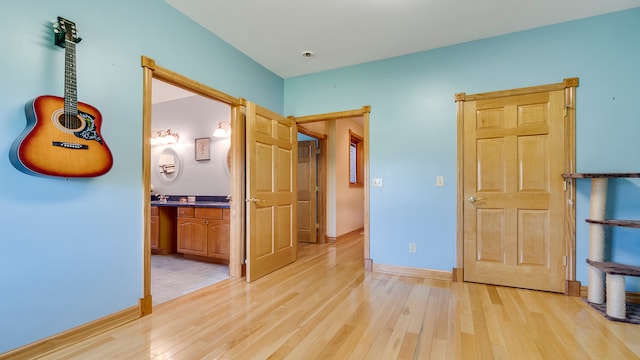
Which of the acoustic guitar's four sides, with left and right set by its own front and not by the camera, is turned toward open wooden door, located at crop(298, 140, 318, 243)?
left

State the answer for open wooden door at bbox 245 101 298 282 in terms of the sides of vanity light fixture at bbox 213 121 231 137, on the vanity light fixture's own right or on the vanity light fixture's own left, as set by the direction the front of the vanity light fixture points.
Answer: on the vanity light fixture's own left

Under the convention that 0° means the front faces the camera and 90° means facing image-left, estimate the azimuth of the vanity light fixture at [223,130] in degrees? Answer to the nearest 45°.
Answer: approximately 45°

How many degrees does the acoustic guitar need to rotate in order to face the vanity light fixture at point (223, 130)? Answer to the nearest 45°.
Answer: approximately 90° to its left

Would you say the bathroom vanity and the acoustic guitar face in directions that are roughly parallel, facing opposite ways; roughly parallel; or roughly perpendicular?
roughly perpendicular

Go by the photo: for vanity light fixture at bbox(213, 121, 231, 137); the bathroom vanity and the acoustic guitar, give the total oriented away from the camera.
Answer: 0

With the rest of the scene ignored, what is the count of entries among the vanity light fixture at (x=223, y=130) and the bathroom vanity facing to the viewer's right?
0

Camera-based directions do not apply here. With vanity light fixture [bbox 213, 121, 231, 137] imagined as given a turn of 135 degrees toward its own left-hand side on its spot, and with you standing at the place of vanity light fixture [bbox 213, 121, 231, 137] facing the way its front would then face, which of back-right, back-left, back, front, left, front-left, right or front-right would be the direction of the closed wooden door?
front-right

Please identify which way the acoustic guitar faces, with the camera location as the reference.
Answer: facing the viewer and to the right of the viewer

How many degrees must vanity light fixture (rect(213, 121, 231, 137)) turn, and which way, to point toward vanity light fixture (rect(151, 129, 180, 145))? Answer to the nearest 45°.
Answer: approximately 90° to its right

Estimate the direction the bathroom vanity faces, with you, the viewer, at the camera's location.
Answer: facing the viewer and to the left of the viewer
